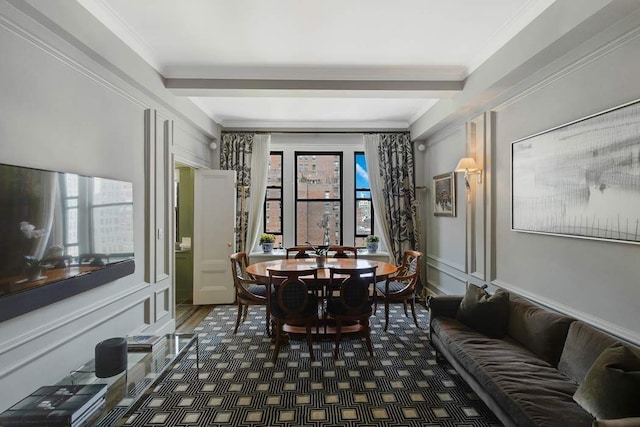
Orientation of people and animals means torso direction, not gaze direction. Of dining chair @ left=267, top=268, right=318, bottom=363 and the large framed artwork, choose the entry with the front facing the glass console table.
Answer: the large framed artwork

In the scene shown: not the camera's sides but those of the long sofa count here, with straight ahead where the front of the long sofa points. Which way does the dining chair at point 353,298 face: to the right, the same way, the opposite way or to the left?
to the right

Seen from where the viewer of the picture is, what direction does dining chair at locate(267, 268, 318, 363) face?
facing away from the viewer

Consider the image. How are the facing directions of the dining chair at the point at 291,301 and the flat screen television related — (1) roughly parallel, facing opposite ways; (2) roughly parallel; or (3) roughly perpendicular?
roughly perpendicular

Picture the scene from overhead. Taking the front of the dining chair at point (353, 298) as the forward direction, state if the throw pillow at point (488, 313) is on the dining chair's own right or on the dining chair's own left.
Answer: on the dining chair's own right

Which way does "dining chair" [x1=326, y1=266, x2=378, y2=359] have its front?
away from the camera

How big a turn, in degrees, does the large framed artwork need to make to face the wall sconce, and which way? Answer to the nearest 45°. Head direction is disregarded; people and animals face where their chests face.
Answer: approximately 90° to its right

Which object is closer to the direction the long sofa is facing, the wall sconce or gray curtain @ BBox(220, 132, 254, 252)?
the gray curtain

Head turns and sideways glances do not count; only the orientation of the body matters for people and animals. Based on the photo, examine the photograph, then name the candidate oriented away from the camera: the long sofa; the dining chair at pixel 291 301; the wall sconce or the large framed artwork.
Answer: the dining chair

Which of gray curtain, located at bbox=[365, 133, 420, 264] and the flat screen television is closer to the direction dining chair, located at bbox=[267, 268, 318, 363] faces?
the gray curtain

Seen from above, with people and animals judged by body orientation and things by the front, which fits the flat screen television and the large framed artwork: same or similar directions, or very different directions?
very different directions

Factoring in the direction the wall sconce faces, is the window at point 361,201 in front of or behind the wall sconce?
in front

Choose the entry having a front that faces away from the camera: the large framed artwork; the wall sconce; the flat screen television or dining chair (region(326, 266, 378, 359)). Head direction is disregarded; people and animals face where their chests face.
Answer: the dining chair

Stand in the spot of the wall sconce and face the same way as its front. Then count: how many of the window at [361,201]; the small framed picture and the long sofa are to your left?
1

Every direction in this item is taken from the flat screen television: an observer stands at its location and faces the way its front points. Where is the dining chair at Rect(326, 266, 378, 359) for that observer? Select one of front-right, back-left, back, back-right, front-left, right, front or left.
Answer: front-left

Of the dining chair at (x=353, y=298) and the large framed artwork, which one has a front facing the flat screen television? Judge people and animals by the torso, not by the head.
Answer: the large framed artwork

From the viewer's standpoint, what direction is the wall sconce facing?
to the viewer's left

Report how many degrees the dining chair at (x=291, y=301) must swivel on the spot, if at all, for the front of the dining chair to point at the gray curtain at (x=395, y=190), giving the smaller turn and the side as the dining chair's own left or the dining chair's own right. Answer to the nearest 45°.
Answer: approximately 45° to the dining chair's own right
